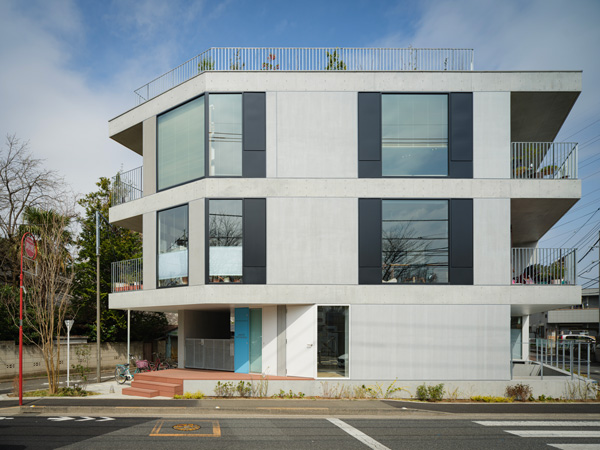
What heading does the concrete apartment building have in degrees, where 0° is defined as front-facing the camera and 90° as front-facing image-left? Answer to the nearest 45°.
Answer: approximately 0°

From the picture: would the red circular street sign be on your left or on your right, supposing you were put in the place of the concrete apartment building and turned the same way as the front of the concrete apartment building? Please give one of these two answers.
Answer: on your right
